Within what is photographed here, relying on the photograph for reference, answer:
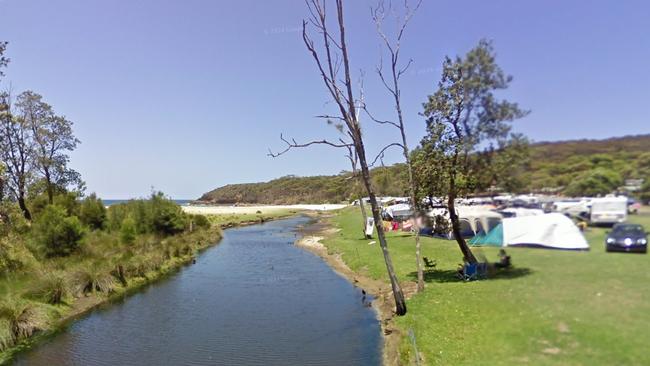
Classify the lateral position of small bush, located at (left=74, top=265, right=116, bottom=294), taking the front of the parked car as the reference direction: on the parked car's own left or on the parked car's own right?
on the parked car's own right

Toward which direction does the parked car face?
toward the camera

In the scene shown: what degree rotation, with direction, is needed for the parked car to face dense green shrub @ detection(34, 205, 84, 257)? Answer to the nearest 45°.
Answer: approximately 90° to its right

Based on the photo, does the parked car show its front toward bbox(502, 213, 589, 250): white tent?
no

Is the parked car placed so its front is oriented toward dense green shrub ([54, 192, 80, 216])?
no

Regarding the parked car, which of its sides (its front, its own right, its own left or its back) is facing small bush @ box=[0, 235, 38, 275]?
right

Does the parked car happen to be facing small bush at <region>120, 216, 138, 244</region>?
no

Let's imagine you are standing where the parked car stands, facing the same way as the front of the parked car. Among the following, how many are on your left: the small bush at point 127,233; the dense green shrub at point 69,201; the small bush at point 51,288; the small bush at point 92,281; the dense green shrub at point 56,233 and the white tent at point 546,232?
0
